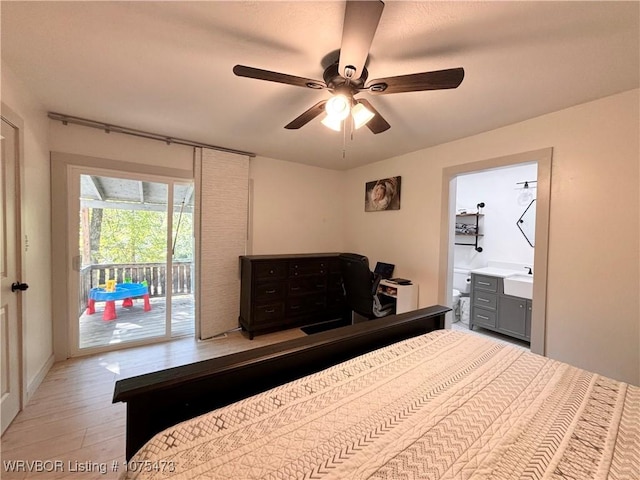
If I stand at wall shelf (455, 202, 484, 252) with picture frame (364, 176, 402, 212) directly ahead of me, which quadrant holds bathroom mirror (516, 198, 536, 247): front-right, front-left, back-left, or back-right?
back-left

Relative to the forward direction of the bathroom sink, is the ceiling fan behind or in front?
in front

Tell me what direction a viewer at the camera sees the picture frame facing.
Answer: facing the viewer and to the left of the viewer

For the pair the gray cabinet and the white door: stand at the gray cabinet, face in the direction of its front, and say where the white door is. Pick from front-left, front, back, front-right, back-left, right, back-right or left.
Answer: front

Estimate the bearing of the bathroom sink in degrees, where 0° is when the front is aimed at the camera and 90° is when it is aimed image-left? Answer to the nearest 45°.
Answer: approximately 45°

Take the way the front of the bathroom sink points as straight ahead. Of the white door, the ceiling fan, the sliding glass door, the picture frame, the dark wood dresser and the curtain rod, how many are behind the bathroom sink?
0

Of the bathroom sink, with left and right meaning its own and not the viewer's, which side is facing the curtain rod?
front

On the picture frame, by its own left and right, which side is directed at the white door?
front

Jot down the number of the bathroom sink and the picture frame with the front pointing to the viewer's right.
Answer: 0

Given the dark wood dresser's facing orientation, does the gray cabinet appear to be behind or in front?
in front

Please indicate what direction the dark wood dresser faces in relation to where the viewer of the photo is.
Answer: facing the viewer and to the right of the viewer

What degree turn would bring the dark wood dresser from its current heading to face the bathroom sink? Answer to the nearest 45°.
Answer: approximately 45° to its left

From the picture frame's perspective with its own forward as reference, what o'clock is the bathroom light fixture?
The bathroom light fixture is roughly at 7 o'clock from the picture frame.

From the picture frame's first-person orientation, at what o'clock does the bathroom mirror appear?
The bathroom mirror is roughly at 7 o'clock from the picture frame.

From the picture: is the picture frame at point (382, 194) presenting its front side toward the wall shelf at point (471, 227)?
no
